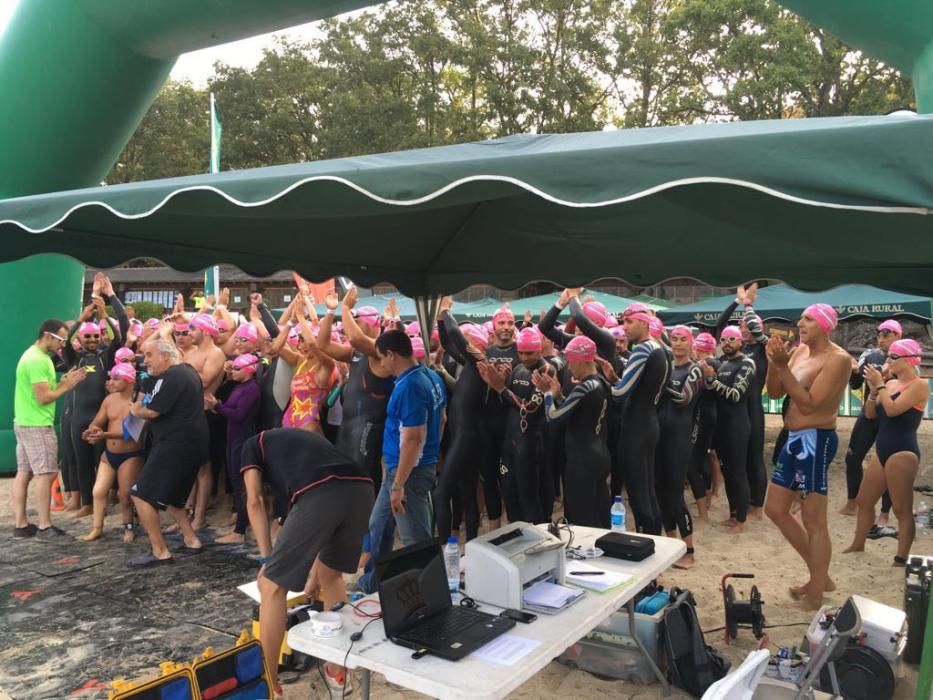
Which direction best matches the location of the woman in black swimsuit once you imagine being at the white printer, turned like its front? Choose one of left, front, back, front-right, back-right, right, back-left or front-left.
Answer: left

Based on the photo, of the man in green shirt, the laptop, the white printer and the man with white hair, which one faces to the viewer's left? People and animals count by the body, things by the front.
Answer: the man with white hair

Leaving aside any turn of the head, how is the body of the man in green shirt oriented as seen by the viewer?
to the viewer's right

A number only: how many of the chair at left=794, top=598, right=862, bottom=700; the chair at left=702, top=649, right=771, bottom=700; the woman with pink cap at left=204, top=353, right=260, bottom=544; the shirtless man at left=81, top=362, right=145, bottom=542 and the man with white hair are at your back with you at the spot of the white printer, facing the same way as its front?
3

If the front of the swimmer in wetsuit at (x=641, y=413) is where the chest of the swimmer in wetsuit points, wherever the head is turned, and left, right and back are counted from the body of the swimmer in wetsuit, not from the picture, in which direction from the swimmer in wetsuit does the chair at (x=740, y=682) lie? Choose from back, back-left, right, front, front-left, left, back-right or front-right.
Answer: left

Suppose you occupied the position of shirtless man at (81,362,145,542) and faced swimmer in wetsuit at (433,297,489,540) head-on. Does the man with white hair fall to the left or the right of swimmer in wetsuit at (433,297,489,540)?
right

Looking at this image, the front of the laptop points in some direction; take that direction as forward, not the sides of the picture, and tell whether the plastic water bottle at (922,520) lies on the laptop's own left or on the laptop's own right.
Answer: on the laptop's own left

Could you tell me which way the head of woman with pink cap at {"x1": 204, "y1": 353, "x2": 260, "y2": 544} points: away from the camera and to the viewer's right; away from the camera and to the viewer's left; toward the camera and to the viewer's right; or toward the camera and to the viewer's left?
toward the camera and to the viewer's left

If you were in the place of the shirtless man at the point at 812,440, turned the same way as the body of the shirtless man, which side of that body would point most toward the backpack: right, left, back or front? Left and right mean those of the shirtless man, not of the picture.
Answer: front

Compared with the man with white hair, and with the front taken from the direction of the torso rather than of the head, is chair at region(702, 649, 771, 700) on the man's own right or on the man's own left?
on the man's own left

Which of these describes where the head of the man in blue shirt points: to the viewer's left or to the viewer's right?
to the viewer's left

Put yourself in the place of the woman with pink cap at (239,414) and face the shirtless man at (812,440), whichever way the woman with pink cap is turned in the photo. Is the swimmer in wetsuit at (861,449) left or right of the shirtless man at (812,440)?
left
